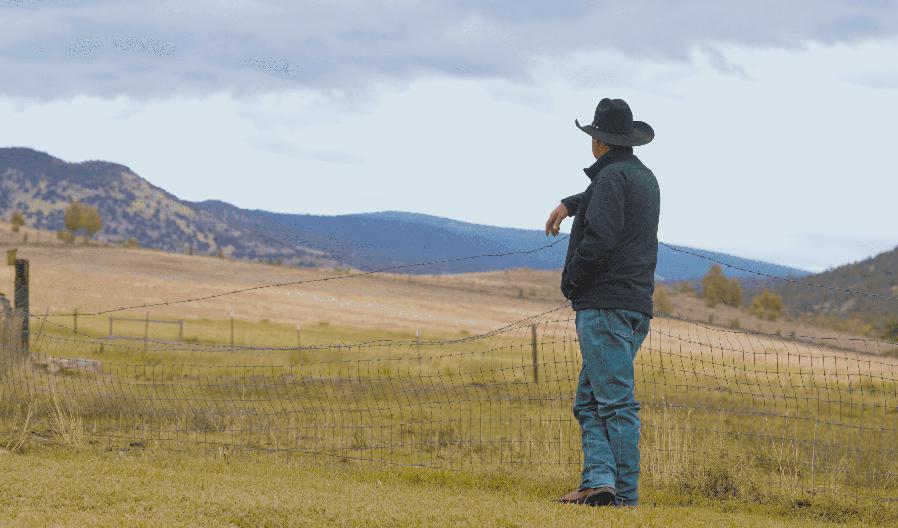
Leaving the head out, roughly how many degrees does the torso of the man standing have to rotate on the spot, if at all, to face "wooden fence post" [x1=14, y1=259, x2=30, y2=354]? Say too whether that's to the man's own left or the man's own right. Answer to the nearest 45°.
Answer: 0° — they already face it

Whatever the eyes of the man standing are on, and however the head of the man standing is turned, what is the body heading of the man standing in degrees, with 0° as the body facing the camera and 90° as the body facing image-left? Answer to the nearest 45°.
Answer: approximately 135°
